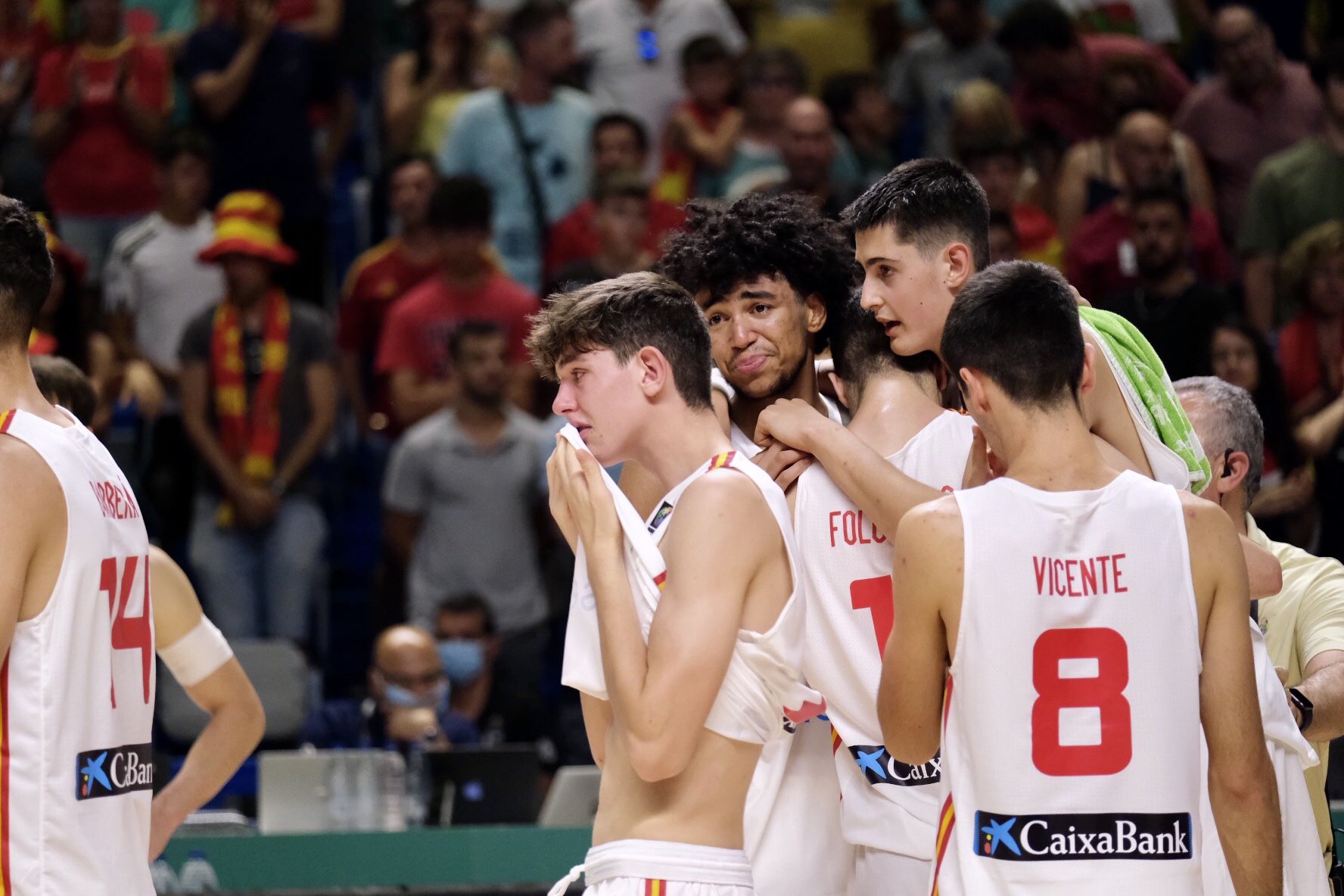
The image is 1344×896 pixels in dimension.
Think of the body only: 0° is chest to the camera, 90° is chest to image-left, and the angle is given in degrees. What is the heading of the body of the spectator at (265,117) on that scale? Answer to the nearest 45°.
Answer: approximately 0°

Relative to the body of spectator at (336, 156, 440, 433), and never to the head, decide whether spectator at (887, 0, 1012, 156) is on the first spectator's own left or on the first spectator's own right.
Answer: on the first spectator's own left

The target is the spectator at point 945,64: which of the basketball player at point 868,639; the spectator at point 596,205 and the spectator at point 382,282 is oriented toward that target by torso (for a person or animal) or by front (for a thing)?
the basketball player

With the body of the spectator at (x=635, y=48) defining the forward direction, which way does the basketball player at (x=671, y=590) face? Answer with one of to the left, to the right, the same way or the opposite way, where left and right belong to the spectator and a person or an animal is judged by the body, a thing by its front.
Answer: to the right

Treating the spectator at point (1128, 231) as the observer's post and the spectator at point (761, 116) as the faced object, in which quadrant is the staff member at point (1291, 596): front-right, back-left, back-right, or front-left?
back-left

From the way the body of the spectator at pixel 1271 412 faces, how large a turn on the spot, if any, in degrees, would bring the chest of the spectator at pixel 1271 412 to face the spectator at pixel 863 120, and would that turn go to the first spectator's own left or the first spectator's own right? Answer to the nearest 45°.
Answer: approximately 90° to the first spectator's own right

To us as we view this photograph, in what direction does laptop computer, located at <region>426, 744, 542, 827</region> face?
facing away from the viewer

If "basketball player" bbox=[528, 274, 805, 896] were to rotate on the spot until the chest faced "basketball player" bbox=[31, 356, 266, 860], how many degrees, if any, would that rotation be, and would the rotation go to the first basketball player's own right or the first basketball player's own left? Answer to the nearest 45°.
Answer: approximately 45° to the first basketball player's own right

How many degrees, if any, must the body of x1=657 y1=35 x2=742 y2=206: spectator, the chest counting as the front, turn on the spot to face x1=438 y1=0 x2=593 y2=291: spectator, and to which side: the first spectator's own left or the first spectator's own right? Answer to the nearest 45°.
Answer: approximately 90° to the first spectator's own right

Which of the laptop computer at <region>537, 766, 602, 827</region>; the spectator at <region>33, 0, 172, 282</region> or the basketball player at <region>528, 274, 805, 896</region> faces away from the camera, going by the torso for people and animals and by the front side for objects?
the laptop computer
